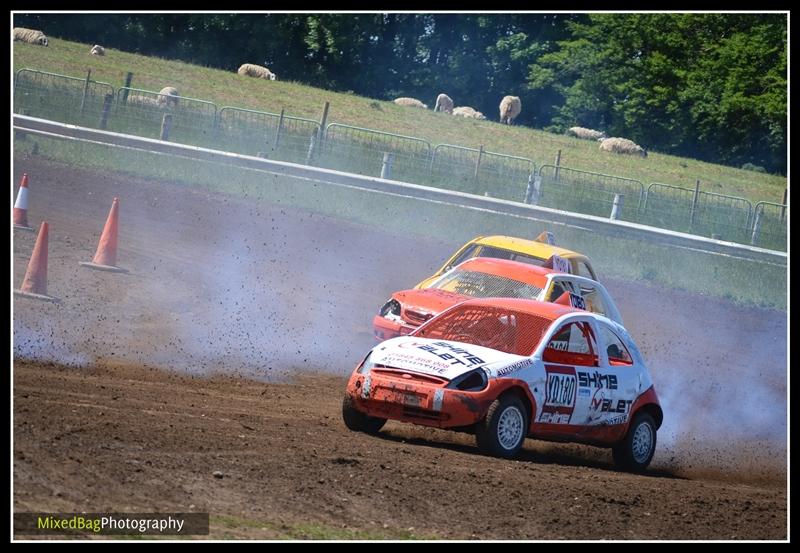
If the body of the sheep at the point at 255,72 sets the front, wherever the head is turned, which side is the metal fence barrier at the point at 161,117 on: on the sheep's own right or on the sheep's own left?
on the sheep's own right

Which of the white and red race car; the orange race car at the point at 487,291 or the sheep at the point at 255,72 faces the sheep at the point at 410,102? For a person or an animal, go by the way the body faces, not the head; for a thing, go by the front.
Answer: the sheep at the point at 255,72

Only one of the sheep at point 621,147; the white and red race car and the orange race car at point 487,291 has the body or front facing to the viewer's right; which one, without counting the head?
the sheep

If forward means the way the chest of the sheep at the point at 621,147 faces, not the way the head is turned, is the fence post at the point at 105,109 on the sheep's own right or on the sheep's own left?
on the sheep's own right

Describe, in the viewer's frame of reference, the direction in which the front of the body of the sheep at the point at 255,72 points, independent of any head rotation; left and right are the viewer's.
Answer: facing to the right of the viewer

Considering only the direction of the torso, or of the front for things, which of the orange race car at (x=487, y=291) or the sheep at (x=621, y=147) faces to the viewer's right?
the sheep

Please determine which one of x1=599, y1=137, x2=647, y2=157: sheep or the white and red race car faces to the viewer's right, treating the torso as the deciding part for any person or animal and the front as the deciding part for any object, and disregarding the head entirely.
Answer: the sheep

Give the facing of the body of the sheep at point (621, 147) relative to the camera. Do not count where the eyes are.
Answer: to the viewer's right

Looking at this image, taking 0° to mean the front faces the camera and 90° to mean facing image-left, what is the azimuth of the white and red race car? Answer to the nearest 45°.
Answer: approximately 45°

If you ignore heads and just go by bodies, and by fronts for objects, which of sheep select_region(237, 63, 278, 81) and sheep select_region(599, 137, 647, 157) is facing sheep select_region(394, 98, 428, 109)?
sheep select_region(237, 63, 278, 81)

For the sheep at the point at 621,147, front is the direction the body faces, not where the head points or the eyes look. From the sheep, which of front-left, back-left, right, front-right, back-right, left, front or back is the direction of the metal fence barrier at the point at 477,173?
right

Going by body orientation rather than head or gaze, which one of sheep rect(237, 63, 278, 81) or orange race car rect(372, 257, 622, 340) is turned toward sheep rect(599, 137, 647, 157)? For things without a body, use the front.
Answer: sheep rect(237, 63, 278, 81)

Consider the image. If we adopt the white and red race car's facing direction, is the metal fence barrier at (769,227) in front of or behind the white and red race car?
behind
